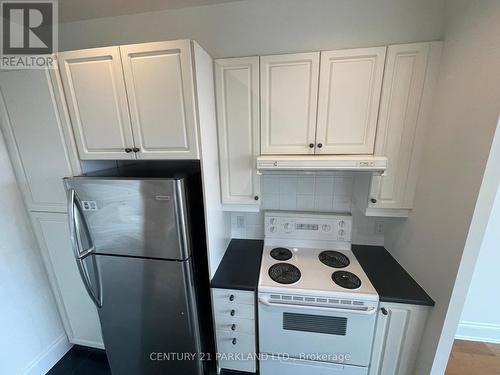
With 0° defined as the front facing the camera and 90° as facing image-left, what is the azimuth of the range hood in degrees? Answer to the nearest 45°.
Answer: approximately 0°

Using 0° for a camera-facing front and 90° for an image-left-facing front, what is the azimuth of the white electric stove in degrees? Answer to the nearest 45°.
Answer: approximately 0°

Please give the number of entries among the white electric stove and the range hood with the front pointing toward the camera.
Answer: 2

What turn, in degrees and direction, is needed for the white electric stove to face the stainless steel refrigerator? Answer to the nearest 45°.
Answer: approximately 90° to its right

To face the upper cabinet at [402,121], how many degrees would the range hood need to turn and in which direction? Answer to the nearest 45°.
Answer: approximately 135° to its left

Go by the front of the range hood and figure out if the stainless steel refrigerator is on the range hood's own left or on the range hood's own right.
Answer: on the range hood's own right
